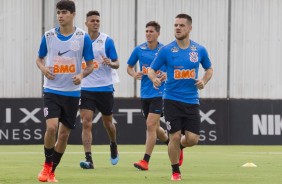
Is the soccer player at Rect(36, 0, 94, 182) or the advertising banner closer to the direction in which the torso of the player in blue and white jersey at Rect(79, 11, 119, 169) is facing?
the soccer player

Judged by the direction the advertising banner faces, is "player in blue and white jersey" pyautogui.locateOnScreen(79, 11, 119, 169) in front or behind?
in front

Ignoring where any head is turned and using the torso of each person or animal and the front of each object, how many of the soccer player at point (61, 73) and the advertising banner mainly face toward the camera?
2

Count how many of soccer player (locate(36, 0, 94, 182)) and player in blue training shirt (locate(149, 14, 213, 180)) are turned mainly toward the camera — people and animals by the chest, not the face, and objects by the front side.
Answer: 2

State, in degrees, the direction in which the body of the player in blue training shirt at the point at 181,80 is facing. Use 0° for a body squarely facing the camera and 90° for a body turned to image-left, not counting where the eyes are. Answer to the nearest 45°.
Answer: approximately 0°

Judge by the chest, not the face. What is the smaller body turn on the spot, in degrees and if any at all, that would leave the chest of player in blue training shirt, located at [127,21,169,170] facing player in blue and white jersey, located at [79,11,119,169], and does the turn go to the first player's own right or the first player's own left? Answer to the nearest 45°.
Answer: approximately 45° to the first player's own right

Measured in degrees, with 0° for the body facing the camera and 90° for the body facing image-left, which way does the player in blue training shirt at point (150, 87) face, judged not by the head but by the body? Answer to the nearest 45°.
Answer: approximately 45°
